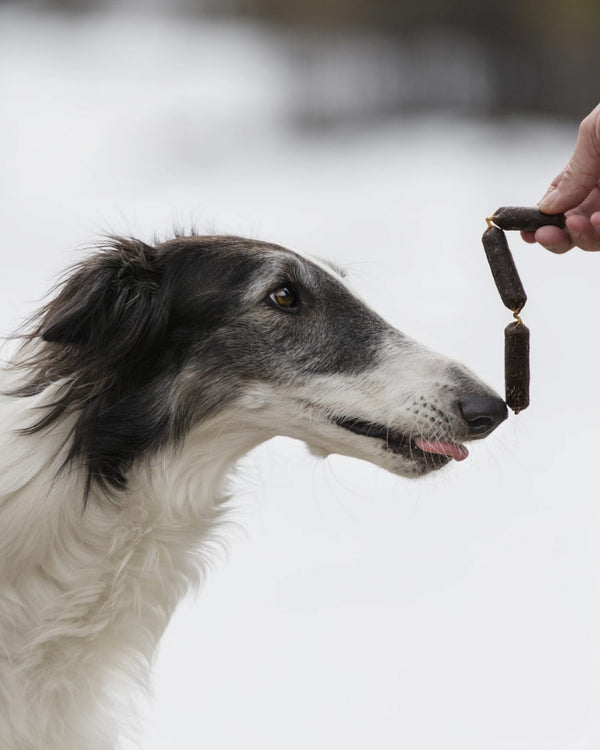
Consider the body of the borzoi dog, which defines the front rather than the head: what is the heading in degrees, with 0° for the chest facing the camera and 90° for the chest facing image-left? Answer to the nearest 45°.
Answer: approximately 270°
